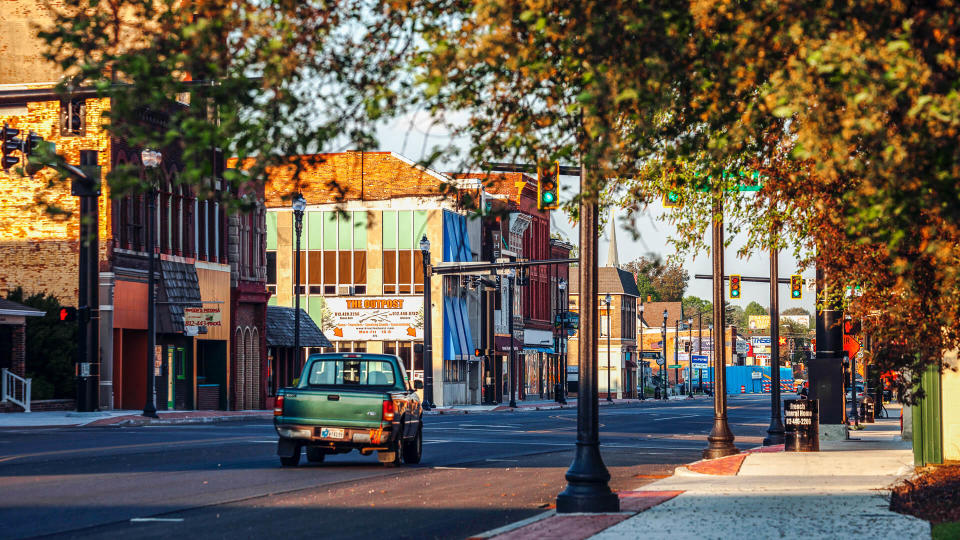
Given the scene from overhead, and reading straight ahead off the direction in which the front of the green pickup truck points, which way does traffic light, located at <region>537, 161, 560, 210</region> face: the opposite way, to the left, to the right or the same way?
the opposite way

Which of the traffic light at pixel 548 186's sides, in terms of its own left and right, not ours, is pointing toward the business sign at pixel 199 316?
back

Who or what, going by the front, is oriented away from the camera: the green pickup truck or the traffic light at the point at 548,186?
the green pickup truck

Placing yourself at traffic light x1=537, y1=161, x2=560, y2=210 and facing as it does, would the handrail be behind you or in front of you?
behind

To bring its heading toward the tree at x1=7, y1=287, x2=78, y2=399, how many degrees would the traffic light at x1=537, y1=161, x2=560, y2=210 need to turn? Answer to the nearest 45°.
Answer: approximately 135° to its right

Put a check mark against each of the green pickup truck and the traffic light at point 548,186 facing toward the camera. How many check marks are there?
1

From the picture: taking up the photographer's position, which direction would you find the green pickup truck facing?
facing away from the viewer

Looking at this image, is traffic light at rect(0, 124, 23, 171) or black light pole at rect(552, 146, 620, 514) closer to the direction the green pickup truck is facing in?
the traffic light
